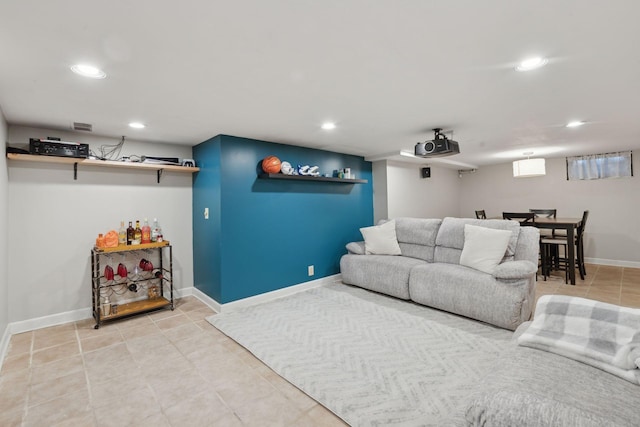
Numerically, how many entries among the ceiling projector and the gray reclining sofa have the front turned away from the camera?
0

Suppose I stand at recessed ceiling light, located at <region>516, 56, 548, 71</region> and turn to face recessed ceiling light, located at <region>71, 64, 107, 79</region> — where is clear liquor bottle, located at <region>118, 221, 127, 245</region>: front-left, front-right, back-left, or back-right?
front-right

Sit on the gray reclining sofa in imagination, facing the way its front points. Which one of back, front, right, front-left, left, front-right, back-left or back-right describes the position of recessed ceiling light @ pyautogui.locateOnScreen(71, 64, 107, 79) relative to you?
front

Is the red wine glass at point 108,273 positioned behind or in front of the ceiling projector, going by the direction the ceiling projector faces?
in front

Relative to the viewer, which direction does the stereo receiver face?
toward the camera

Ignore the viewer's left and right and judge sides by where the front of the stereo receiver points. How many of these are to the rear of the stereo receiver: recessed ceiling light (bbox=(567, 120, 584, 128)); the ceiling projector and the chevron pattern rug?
0

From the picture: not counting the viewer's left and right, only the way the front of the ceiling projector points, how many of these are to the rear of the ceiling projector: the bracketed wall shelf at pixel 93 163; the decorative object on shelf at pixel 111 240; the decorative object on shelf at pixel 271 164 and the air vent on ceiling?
0

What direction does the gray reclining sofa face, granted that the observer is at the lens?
facing the viewer and to the left of the viewer

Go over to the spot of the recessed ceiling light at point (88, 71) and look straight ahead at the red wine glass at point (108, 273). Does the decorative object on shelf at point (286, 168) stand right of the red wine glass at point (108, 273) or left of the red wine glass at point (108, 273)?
right

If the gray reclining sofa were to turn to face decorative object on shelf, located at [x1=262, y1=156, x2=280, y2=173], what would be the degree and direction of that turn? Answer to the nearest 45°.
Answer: approximately 45° to its right

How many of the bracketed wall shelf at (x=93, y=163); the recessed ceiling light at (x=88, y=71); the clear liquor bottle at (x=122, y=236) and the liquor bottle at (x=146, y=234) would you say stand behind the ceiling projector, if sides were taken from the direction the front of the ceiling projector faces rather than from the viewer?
0

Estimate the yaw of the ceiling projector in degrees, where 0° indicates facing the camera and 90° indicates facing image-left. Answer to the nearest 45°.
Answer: approximately 45°

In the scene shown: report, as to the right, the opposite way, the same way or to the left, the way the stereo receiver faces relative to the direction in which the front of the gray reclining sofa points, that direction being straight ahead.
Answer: to the left

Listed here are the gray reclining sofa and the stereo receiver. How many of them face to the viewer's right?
0

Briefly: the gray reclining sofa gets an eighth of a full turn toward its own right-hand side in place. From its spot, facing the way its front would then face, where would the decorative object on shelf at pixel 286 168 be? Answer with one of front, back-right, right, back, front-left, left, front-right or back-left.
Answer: front
